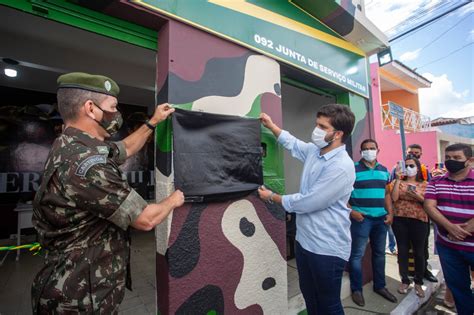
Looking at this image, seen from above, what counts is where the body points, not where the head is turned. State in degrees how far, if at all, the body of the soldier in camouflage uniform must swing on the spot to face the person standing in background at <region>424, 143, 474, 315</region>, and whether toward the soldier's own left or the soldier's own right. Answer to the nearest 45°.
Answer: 0° — they already face them

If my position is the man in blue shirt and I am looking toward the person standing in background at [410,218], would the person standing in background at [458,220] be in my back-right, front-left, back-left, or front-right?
front-right

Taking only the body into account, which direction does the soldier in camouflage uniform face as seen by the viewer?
to the viewer's right

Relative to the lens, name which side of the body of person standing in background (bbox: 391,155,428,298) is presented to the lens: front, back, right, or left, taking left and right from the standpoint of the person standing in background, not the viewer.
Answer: front

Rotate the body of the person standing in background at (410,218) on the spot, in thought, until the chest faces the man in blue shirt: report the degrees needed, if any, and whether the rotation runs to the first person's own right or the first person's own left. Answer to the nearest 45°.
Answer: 0° — they already face them

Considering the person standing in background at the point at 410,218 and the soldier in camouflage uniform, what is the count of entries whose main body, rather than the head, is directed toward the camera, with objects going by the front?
1

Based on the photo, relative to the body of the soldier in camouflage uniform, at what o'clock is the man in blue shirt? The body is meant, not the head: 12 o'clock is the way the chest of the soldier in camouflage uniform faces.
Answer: The man in blue shirt is roughly at 12 o'clock from the soldier in camouflage uniform.

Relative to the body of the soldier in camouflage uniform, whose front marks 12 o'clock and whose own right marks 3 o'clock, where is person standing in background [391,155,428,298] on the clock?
The person standing in background is roughly at 12 o'clock from the soldier in camouflage uniform.
